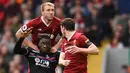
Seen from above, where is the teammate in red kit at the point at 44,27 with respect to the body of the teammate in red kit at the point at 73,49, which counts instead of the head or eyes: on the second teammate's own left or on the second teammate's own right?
on the second teammate's own right

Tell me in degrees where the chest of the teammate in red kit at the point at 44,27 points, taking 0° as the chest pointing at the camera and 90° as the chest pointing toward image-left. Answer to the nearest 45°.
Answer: approximately 0°

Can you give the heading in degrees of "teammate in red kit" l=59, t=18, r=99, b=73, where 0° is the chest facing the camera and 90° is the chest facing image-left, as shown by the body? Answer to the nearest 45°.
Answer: approximately 45°
